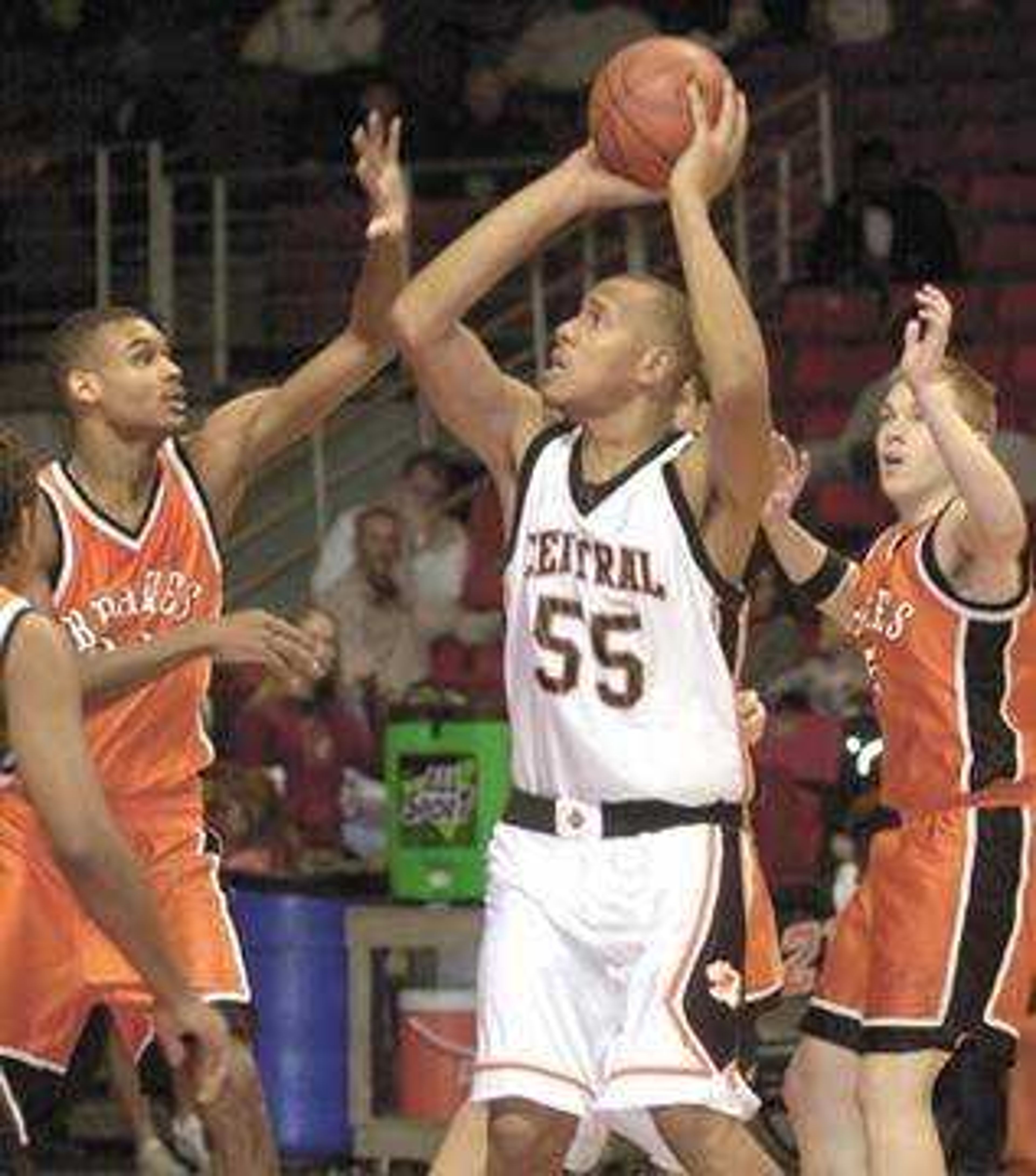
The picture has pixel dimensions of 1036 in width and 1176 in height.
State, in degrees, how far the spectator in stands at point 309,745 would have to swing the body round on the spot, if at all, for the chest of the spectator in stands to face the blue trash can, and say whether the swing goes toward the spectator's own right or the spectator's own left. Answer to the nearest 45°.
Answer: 0° — they already face it

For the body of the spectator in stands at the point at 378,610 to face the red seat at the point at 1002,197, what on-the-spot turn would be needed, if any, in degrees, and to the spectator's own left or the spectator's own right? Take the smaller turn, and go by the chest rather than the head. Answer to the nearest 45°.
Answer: approximately 135° to the spectator's own left

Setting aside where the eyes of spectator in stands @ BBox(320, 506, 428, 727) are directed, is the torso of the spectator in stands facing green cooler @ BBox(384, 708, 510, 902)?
yes

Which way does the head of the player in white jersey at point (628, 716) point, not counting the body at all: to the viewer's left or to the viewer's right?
to the viewer's left
